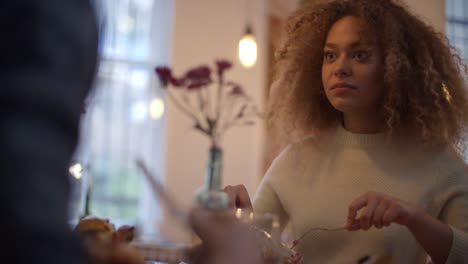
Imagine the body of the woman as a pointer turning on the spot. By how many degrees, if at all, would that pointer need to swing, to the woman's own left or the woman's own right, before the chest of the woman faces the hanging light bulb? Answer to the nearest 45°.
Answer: approximately 135° to the woman's own right

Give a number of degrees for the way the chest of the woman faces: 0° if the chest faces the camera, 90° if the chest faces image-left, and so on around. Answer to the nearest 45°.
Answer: approximately 45°
